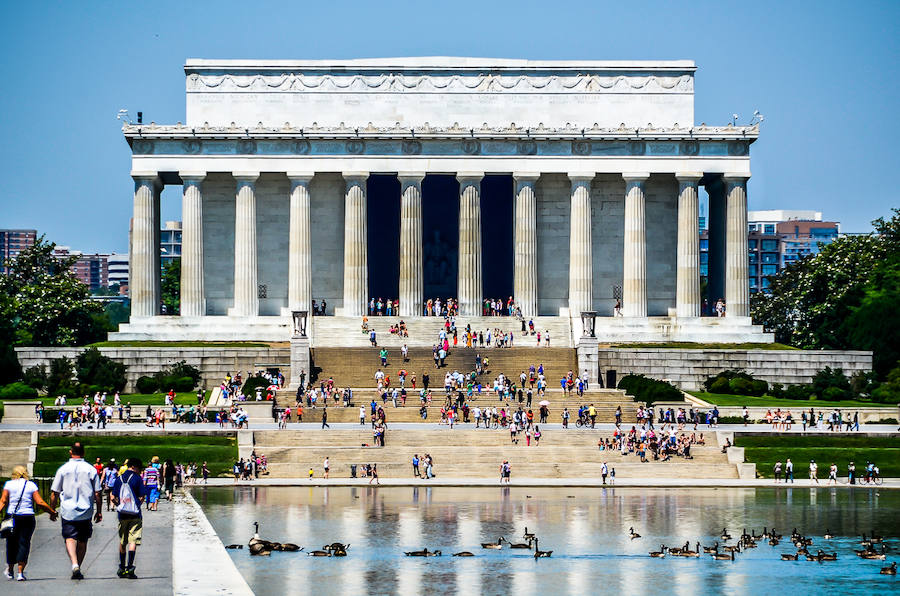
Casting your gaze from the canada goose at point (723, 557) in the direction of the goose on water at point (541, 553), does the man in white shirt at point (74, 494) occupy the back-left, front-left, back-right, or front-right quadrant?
front-left

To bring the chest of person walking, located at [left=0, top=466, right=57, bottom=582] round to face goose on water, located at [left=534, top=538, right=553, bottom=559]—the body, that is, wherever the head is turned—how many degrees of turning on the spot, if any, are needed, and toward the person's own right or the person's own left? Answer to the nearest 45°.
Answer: approximately 45° to the person's own right

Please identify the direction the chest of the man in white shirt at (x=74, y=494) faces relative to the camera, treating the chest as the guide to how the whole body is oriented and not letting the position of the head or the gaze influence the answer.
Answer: away from the camera

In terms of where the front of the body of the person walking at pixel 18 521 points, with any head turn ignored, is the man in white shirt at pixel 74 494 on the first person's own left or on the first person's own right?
on the first person's own right

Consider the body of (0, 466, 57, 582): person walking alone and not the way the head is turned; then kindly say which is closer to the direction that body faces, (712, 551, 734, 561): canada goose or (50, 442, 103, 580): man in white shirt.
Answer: the canada goose

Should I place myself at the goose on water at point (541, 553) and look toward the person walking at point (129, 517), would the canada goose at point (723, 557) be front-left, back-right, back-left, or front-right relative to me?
back-left

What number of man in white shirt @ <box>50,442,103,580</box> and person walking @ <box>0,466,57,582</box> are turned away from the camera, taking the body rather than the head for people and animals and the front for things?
2

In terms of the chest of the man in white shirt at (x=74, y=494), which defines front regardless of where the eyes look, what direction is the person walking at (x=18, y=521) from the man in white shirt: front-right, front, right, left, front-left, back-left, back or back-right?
front-left

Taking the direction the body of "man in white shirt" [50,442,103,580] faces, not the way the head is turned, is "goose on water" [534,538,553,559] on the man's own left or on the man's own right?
on the man's own right

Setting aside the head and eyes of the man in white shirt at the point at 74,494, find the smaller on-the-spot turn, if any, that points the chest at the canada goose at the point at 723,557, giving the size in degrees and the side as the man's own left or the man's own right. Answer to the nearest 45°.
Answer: approximately 45° to the man's own right

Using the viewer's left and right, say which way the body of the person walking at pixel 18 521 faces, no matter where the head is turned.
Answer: facing away from the viewer
